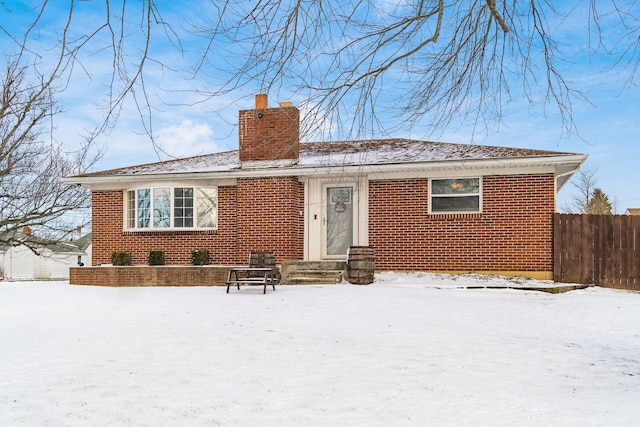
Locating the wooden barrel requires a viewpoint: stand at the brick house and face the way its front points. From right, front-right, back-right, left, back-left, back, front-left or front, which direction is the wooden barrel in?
front

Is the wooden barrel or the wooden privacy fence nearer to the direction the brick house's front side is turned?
the wooden barrel

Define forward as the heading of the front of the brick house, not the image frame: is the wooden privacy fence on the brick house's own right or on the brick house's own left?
on the brick house's own left

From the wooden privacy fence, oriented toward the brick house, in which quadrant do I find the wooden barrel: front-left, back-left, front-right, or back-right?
front-left

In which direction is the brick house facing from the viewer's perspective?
toward the camera
